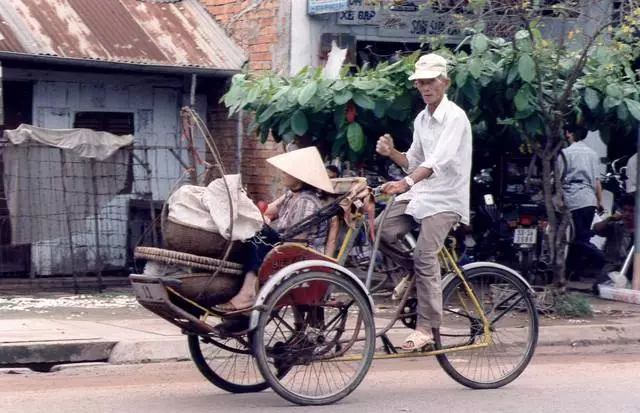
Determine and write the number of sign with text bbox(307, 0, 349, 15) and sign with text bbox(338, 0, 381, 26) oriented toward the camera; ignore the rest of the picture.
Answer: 2

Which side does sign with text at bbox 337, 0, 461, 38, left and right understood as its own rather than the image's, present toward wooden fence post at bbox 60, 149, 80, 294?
right

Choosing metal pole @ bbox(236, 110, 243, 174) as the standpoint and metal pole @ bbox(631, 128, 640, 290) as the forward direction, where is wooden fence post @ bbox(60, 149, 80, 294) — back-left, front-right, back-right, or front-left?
back-right

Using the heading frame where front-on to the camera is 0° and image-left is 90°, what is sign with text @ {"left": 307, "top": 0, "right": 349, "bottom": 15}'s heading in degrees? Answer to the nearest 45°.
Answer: approximately 0°

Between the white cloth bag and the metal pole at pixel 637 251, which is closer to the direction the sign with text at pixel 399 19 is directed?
the white cloth bag

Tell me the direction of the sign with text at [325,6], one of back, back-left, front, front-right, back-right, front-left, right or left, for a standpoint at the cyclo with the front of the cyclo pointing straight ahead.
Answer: back-right

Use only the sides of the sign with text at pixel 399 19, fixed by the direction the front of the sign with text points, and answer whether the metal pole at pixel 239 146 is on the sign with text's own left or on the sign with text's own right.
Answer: on the sign with text's own right

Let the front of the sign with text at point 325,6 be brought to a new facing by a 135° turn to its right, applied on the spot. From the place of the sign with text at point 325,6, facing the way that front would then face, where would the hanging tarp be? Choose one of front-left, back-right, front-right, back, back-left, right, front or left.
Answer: front-left

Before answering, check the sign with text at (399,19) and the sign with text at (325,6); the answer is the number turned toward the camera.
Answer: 2
